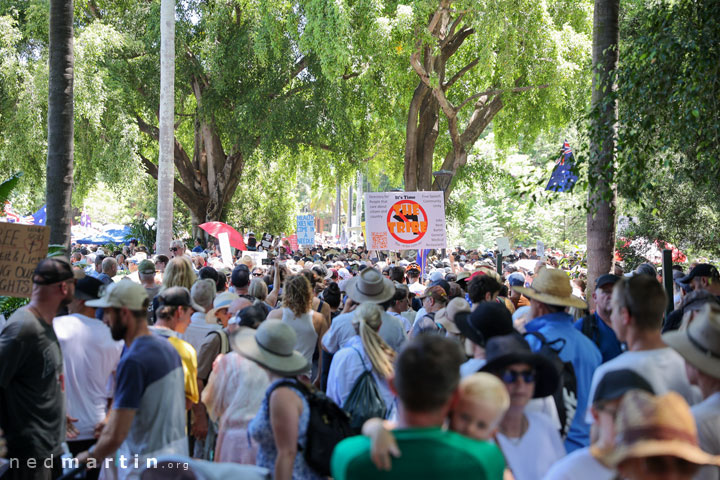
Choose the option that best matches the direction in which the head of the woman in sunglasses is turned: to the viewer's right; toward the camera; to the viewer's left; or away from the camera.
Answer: toward the camera

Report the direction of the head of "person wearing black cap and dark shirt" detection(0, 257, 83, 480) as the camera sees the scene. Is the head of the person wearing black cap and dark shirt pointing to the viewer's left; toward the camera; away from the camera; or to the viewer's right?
to the viewer's right

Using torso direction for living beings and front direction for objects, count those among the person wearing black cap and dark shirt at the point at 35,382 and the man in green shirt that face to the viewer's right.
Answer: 1

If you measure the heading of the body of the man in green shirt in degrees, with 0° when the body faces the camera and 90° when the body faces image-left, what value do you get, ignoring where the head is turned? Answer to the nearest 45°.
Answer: approximately 180°

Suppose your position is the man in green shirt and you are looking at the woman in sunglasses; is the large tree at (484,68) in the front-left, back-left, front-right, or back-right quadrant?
front-left

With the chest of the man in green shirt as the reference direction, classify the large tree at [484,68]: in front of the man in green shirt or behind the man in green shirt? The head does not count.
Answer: in front

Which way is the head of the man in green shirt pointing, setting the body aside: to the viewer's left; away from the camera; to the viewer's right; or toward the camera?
away from the camera

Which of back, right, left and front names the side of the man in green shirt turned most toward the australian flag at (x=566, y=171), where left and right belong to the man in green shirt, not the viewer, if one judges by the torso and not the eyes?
front

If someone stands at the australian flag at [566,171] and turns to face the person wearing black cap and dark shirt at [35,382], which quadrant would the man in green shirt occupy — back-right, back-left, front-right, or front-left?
front-left

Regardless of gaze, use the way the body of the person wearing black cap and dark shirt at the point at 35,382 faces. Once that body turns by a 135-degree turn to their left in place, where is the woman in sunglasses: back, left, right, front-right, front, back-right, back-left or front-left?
back

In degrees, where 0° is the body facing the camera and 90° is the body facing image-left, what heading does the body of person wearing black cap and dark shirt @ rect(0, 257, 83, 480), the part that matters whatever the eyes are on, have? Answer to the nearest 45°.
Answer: approximately 270°

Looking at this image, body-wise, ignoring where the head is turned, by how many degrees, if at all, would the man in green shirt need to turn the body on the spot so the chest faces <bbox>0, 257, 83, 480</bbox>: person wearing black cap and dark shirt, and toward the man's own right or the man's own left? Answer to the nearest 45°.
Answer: approximately 45° to the man's own left

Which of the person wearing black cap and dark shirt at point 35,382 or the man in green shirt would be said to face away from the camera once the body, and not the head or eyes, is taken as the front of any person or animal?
the man in green shirt
